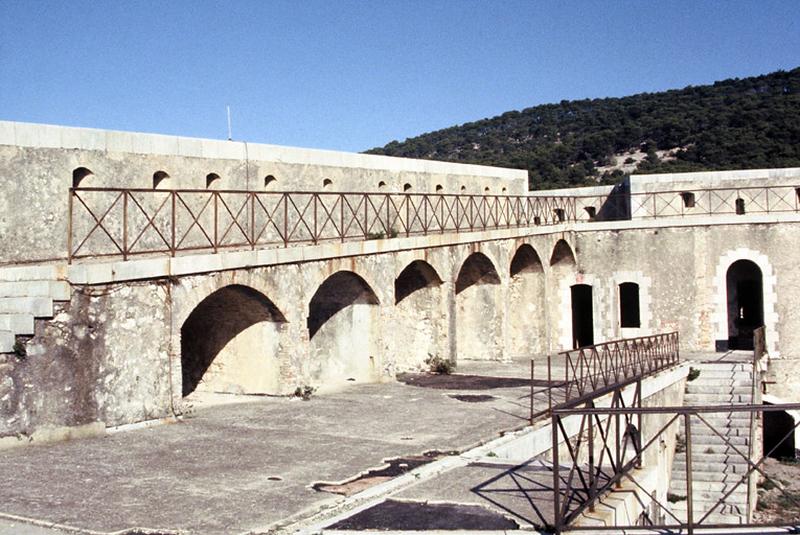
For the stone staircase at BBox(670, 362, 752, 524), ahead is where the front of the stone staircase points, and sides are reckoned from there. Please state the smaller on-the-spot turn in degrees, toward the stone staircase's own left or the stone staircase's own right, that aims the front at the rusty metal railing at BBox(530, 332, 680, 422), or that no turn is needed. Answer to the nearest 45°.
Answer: approximately 45° to the stone staircase's own right

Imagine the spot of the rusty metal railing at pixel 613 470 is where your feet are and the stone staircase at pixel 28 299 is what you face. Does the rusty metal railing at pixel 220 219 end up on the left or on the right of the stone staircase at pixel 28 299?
right

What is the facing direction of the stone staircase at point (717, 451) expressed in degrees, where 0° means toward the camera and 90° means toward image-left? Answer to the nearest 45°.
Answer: approximately 0°

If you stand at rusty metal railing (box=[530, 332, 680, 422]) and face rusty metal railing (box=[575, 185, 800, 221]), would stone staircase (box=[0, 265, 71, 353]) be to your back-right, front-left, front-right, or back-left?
back-left

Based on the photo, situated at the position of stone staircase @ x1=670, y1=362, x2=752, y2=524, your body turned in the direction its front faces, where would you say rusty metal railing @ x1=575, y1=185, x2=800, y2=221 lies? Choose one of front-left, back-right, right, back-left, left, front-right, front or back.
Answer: back
